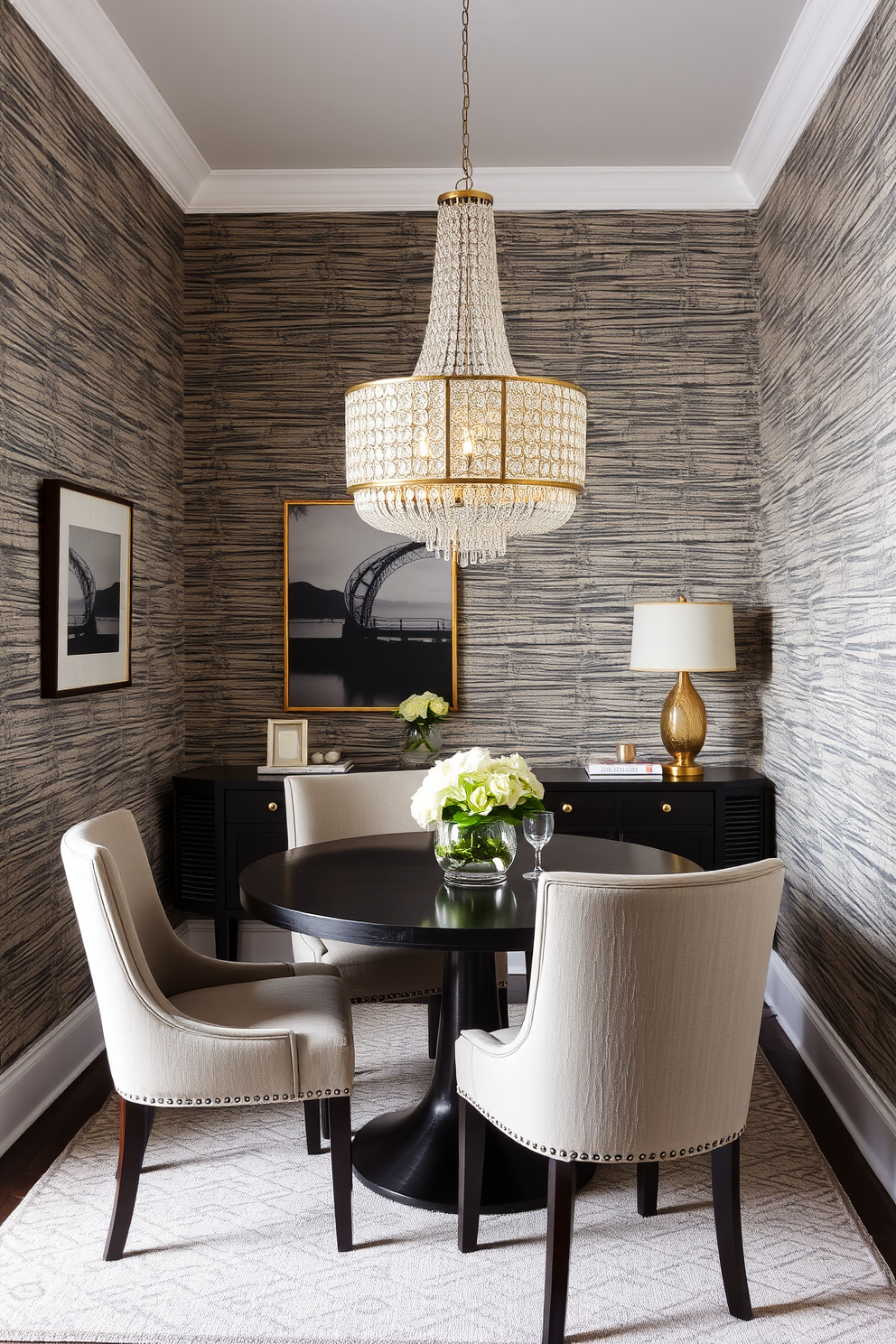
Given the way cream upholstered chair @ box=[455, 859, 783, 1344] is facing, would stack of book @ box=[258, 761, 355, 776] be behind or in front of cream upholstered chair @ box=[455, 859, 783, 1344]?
in front

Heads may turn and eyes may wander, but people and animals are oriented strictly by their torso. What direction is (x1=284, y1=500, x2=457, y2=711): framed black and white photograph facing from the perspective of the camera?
toward the camera

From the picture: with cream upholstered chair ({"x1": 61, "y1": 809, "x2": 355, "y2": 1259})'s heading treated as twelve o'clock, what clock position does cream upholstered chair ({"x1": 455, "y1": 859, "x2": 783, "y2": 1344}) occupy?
cream upholstered chair ({"x1": 455, "y1": 859, "x2": 783, "y2": 1344}) is roughly at 1 o'clock from cream upholstered chair ({"x1": 61, "y1": 809, "x2": 355, "y2": 1259}).

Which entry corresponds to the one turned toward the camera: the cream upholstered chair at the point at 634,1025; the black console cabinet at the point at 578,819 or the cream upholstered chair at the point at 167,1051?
the black console cabinet

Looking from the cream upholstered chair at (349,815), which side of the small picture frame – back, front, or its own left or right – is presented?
front

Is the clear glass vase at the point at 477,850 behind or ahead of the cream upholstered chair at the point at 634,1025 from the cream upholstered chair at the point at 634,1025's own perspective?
ahead

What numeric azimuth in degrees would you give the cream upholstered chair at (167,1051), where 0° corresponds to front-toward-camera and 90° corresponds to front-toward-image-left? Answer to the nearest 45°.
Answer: approximately 270°

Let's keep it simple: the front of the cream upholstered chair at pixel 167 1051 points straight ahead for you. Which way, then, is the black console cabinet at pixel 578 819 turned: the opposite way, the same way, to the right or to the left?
to the right

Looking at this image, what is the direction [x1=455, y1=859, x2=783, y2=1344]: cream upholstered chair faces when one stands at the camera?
facing away from the viewer and to the left of the viewer

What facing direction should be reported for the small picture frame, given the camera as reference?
facing the viewer

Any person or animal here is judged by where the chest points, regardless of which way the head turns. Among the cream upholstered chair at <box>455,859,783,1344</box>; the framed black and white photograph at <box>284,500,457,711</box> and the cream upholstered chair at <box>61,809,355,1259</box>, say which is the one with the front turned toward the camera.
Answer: the framed black and white photograph

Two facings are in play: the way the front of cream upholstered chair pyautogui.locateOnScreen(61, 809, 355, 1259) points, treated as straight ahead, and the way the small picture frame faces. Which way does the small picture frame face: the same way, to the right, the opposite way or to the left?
to the right
